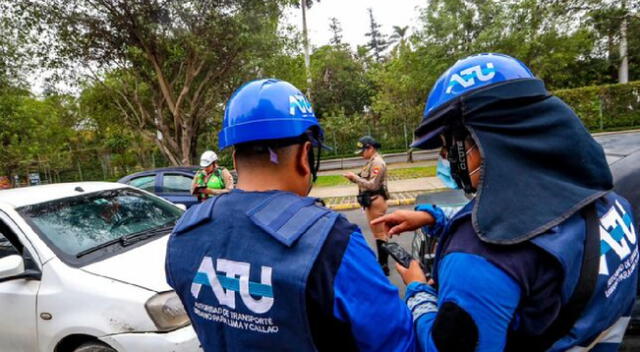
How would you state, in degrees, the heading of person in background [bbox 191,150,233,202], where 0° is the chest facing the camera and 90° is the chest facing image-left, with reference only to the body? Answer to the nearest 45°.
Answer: approximately 45°

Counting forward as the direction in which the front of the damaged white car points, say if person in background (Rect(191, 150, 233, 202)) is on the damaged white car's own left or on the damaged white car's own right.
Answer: on the damaged white car's own left

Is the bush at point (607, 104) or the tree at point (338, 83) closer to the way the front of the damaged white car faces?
the bush

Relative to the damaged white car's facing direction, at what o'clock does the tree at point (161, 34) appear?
The tree is roughly at 8 o'clock from the damaged white car.

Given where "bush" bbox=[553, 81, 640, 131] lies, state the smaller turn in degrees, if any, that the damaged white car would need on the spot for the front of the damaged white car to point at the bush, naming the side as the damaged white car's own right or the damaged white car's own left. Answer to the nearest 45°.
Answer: approximately 45° to the damaged white car's own left

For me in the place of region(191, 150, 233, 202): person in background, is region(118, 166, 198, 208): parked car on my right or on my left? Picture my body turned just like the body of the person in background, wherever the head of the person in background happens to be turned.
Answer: on my right

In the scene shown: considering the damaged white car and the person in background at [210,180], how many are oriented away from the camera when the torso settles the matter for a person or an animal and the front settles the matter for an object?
0

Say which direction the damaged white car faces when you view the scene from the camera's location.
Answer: facing the viewer and to the right of the viewer

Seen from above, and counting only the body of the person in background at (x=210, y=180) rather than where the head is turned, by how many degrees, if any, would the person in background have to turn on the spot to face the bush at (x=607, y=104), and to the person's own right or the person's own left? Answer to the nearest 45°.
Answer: approximately 135° to the person's own left

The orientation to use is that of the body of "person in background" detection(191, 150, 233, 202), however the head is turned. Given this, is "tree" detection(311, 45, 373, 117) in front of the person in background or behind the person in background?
behind

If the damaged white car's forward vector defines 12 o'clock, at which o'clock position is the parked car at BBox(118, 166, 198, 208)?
The parked car is roughly at 8 o'clock from the damaged white car.
